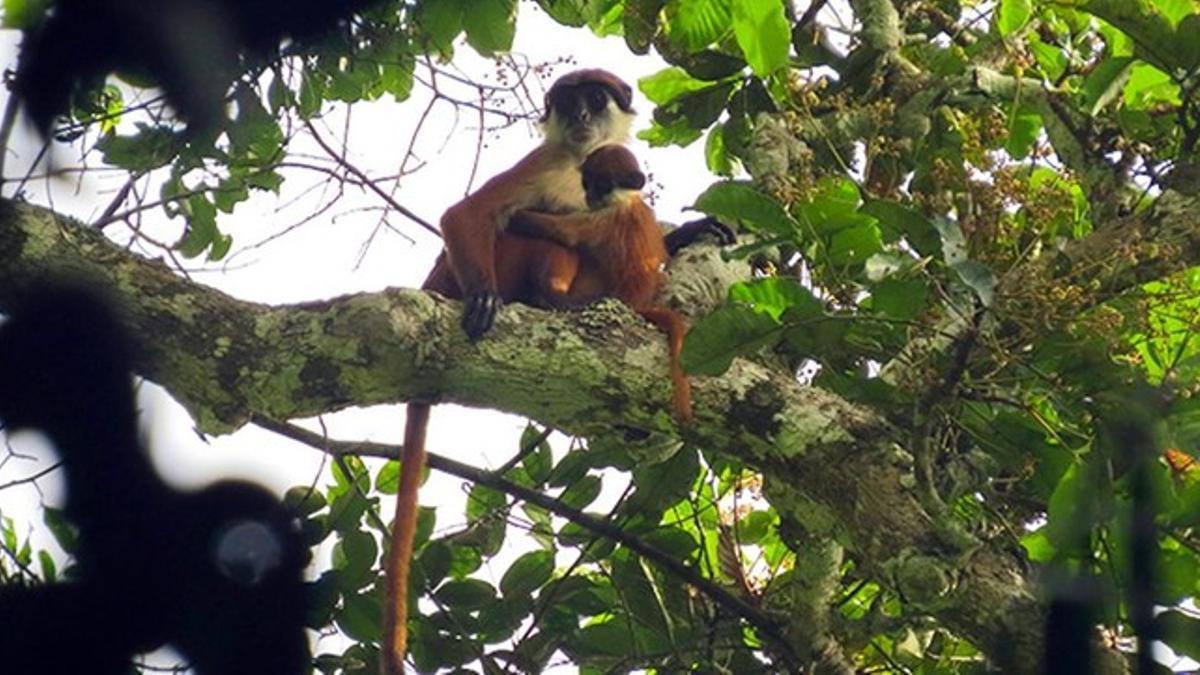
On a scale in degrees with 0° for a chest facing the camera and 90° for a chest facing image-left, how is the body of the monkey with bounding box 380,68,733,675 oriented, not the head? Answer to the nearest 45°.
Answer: approximately 315°
